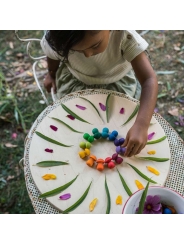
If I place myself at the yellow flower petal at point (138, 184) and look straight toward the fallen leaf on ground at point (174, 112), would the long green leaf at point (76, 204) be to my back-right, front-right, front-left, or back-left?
back-left

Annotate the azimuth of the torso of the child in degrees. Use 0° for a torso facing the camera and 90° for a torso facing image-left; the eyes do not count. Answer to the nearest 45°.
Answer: approximately 0°
